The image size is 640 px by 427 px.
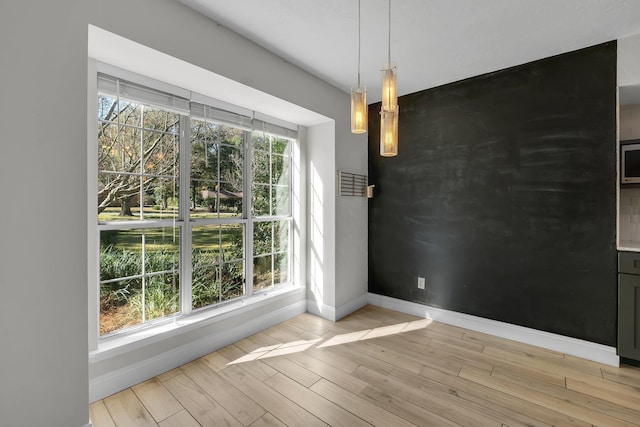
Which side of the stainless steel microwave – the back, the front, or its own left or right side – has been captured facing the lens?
front

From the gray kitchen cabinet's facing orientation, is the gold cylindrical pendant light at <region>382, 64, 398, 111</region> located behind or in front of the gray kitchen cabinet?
in front

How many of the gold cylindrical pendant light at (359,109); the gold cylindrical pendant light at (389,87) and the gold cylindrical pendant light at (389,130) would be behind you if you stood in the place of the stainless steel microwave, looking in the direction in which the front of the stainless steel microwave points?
0

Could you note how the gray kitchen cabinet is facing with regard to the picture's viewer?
facing the viewer

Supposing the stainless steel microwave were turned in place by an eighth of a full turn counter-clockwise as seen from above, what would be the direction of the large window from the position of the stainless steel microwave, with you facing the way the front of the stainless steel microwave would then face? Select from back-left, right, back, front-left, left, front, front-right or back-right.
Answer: right

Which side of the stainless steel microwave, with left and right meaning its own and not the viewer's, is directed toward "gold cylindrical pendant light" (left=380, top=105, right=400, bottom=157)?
front

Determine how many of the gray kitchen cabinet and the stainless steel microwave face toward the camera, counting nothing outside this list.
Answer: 2

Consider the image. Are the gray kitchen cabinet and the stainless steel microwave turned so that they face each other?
no

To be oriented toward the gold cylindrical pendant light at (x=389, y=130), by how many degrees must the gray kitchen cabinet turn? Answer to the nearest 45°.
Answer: approximately 45° to its right

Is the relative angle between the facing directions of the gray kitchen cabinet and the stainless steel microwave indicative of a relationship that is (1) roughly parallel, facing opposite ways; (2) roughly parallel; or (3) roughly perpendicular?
roughly parallel

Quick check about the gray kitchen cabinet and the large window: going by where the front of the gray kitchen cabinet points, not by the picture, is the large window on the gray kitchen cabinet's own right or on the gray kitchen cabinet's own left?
on the gray kitchen cabinet's own right
